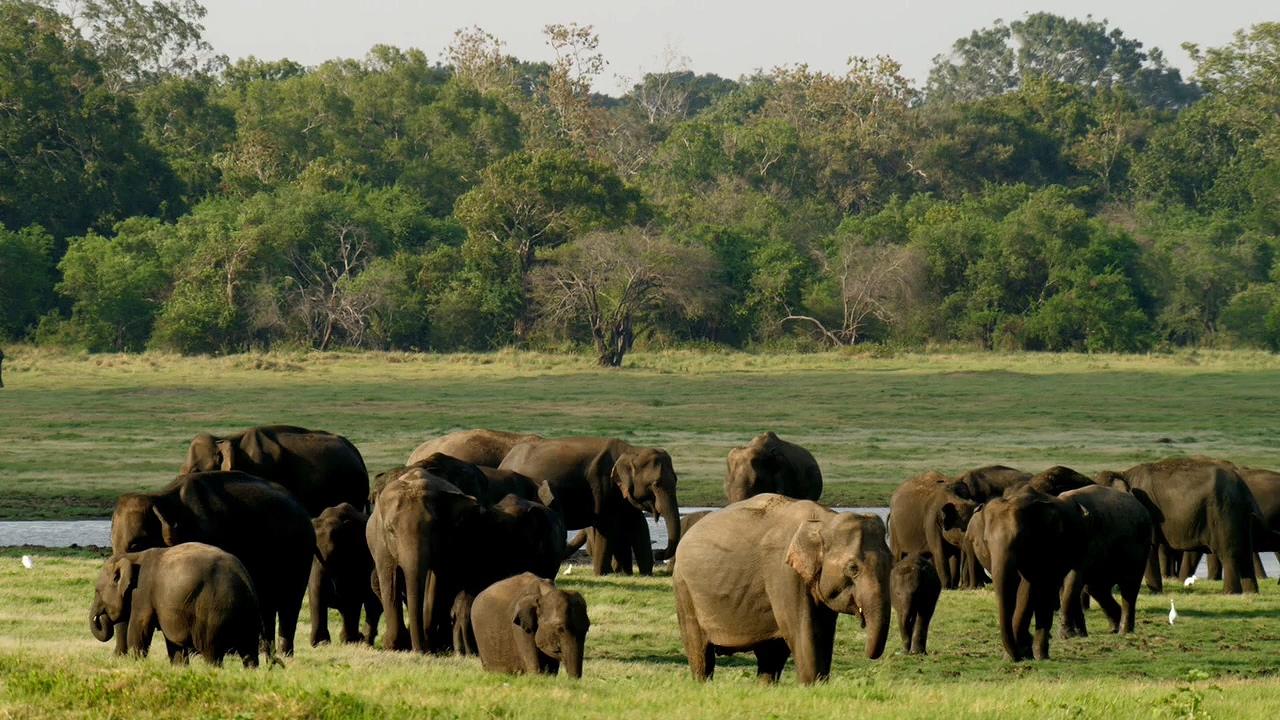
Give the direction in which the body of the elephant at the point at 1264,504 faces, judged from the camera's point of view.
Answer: to the viewer's right

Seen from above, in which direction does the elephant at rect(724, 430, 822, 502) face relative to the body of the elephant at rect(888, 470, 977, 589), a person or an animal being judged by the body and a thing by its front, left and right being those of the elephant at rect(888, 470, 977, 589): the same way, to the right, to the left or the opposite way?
to the right

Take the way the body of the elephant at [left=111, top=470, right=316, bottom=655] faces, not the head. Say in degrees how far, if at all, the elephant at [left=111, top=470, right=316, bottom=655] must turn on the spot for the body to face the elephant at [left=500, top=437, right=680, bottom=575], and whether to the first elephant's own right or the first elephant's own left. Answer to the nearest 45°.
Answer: approximately 135° to the first elephant's own right

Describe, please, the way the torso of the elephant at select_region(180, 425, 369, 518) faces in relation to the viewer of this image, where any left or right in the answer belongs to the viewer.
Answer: facing to the left of the viewer

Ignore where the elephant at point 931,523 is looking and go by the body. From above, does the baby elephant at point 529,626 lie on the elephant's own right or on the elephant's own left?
on the elephant's own right

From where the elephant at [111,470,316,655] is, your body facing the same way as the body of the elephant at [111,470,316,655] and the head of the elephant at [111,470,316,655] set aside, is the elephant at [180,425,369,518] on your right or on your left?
on your right

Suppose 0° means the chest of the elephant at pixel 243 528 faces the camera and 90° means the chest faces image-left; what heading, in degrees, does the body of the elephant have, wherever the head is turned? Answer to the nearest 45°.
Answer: approximately 90°

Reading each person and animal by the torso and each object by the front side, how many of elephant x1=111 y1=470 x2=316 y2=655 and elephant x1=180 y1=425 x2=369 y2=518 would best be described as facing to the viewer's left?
2
